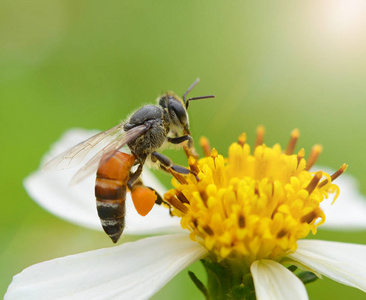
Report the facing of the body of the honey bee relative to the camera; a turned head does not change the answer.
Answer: to the viewer's right
